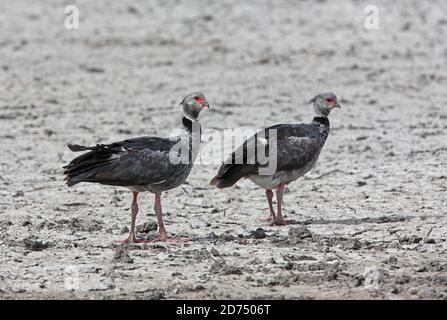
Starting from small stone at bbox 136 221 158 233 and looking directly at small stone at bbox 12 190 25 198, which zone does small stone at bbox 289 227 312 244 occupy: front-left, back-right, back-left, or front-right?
back-right

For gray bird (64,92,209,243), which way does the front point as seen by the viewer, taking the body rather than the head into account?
to the viewer's right

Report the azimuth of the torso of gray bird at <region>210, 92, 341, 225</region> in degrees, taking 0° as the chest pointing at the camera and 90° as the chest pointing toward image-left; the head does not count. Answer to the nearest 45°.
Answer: approximately 270°

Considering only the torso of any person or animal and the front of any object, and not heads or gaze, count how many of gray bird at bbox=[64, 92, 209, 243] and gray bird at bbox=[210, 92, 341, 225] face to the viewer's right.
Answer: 2

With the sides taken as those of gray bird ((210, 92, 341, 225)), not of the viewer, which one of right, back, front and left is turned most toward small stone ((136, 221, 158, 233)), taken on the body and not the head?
back

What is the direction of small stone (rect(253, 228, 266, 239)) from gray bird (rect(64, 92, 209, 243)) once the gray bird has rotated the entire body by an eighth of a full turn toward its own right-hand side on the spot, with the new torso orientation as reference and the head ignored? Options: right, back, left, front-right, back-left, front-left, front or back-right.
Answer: front-left

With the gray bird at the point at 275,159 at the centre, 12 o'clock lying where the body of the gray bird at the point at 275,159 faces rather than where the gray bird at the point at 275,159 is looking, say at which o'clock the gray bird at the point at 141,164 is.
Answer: the gray bird at the point at 141,164 is roughly at 5 o'clock from the gray bird at the point at 275,159.
